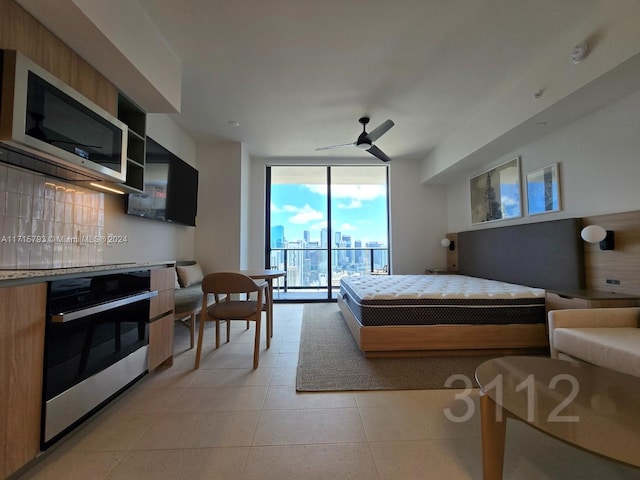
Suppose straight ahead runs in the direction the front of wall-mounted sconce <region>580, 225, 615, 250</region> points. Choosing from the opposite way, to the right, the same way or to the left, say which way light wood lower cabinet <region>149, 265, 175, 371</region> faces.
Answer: the opposite way

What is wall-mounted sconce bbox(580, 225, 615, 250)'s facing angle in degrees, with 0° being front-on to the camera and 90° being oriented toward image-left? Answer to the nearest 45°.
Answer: approximately 45°

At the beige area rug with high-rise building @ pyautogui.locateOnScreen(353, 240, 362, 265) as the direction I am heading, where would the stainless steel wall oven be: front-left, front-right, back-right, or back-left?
back-left

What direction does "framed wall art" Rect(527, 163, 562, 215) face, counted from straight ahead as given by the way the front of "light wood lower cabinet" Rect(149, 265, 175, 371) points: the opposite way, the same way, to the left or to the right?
the opposite way

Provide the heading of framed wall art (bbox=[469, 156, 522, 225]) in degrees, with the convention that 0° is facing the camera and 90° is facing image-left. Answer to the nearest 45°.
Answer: approximately 45°

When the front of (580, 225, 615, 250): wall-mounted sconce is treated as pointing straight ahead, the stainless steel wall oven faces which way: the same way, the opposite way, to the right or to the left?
the opposite way

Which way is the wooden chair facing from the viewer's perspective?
away from the camera

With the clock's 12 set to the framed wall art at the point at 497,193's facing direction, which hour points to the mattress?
The mattress is roughly at 11 o'clock from the framed wall art.

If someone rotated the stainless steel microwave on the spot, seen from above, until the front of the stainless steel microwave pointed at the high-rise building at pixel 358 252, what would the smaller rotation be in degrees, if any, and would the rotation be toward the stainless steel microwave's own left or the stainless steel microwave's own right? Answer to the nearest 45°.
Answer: approximately 45° to the stainless steel microwave's own left

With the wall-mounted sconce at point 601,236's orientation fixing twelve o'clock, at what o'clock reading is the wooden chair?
The wooden chair is roughly at 12 o'clock from the wall-mounted sconce.

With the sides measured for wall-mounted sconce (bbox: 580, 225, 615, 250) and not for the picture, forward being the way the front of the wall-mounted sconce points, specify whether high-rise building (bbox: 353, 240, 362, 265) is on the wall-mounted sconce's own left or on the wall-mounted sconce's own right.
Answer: on the wall-mounted sconce's own right

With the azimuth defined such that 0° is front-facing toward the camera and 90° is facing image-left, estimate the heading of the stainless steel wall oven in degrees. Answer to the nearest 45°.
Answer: approximately 315°
